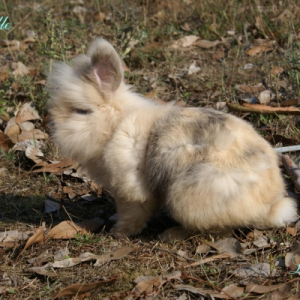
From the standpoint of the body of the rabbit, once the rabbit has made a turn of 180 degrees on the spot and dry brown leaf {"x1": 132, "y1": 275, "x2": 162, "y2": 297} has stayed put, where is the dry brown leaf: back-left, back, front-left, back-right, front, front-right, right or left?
right

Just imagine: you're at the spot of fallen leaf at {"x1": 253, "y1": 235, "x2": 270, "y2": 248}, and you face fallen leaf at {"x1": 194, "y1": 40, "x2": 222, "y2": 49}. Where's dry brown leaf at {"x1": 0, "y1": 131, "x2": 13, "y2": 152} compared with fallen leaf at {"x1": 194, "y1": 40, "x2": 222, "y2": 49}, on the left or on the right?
left

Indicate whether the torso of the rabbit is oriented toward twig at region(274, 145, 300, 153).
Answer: no

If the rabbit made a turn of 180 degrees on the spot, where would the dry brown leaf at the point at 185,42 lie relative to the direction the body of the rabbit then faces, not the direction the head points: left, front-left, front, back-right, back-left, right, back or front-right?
left

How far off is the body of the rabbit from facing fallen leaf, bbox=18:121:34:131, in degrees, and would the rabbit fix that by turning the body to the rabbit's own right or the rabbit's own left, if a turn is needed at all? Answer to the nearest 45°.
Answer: approximately 45° to the rabbit's own right

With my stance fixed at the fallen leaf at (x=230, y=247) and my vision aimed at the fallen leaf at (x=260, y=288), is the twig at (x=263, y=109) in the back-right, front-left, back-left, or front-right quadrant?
back-left

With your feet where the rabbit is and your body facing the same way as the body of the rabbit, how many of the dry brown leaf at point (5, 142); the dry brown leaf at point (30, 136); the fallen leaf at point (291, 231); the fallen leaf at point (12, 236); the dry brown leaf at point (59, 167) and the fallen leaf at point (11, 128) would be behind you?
1

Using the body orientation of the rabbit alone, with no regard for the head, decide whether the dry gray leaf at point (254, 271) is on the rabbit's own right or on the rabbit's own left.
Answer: on the rabbit's own left

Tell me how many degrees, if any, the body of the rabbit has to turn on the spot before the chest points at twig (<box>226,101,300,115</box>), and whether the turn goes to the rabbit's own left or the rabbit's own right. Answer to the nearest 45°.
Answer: approximately 135° to the rabbit's own right

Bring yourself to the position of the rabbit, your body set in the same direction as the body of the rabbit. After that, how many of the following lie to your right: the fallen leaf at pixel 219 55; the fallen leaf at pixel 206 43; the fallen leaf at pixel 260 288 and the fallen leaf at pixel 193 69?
3

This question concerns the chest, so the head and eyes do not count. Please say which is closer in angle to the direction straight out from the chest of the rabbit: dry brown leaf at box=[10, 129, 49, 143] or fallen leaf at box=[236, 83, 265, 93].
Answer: the dry brown leaf

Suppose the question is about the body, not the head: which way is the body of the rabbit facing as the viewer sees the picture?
to the viewer's left

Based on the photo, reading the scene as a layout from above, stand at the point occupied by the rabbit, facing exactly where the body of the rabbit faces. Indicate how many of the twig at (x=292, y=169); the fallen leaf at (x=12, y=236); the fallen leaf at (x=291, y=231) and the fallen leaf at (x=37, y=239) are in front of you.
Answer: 2

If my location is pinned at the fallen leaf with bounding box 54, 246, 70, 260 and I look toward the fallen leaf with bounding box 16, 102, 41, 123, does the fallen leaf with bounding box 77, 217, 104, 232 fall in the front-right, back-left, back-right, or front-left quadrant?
front-right

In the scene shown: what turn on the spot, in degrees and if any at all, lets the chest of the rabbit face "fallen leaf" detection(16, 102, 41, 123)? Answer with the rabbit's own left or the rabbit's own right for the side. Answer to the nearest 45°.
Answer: approximately 45° to the rabbit's own right

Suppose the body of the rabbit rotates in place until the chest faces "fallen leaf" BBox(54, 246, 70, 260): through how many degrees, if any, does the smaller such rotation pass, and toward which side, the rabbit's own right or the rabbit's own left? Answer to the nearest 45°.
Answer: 0° — it already faces it

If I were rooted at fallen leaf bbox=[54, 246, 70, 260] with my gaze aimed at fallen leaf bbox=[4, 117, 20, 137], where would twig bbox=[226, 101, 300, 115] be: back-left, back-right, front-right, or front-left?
front-right

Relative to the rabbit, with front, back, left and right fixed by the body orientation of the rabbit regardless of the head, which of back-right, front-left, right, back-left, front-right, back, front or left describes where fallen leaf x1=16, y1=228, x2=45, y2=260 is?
front

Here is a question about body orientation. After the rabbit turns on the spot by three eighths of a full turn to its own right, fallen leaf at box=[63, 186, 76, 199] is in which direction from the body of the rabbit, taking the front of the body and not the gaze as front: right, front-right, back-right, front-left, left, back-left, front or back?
left
